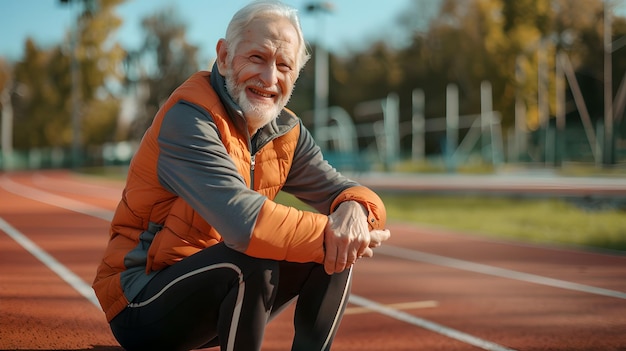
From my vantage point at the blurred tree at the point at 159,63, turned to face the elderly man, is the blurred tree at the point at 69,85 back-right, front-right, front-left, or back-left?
front-right

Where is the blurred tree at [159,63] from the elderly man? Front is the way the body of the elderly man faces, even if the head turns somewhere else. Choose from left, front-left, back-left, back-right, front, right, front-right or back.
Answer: back-left

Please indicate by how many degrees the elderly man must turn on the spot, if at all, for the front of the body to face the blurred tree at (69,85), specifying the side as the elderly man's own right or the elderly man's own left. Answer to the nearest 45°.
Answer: approximately 135° to the elderly man's own left

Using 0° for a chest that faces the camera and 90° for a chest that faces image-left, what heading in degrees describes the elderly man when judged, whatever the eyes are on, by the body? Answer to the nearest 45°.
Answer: approximately 315°
